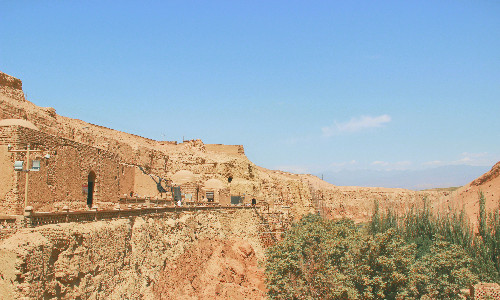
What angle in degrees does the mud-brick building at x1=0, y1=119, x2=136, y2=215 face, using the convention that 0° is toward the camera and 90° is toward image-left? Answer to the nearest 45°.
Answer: approximately 315°

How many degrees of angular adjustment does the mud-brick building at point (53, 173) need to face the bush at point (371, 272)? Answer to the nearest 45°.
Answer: approximately 45° to its left

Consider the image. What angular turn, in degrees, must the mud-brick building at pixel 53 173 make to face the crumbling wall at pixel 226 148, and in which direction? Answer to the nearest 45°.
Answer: approximately 90° to its left

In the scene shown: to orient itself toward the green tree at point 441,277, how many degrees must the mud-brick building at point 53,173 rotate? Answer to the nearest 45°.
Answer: approximately 45° to its left

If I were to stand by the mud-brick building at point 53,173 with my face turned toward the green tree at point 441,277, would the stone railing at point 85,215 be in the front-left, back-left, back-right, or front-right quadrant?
front-right

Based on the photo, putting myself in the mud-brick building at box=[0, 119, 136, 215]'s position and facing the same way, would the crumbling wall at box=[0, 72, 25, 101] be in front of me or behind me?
behind

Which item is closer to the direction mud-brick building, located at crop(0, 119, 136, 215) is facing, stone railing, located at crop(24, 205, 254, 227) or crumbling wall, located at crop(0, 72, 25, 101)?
the stone railing
